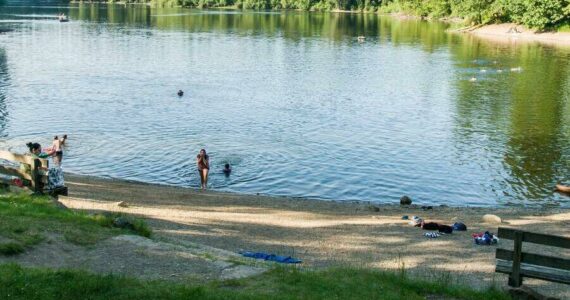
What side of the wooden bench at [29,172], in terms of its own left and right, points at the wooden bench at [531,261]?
right

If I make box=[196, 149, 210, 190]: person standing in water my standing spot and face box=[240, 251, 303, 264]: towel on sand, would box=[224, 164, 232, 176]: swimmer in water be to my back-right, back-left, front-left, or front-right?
back-left

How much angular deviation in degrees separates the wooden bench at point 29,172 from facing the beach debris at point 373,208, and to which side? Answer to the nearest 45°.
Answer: approximately 45° to its right

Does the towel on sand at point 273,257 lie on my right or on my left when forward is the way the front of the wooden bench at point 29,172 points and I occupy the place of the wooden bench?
on my right

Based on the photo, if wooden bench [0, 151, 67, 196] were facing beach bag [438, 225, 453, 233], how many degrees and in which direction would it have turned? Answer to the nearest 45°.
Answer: approximately 45° to its right

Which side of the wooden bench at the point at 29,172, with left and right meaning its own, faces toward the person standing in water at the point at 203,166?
front

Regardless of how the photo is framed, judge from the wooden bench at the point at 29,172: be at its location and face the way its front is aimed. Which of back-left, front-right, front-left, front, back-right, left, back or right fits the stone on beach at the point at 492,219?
front-right

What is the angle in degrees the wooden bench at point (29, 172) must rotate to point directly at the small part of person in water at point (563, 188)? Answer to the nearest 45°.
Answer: approximately 45° to its right

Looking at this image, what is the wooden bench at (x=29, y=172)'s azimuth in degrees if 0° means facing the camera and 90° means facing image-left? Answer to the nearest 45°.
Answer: approximately 225°

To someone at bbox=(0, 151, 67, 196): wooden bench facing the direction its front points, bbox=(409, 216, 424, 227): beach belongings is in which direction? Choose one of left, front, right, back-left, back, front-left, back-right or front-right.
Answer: front-right
